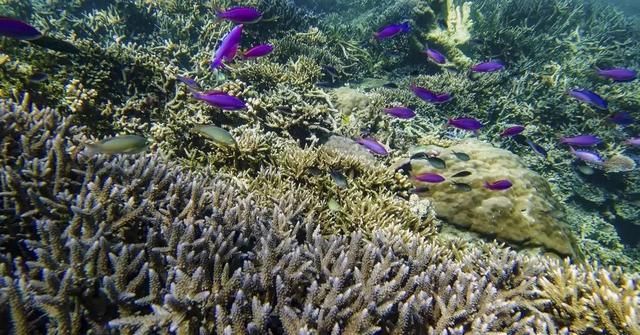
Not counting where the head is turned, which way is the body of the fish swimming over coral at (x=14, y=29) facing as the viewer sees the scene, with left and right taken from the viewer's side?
facing to the right of the viewer
